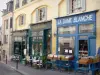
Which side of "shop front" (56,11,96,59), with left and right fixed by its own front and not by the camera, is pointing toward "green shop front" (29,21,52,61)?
right

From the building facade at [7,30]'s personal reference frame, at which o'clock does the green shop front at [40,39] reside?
The green shop front is roughly at 10 o'clock from the building facade.

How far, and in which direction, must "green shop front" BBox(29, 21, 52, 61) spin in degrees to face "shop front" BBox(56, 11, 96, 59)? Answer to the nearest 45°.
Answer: approximately 90° to its left

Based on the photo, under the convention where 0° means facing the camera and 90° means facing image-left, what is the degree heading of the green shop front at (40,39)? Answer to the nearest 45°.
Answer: approximately 45°

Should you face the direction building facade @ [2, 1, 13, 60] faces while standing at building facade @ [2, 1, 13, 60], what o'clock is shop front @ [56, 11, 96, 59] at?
The shop front is roughly at 10 o'clock from the building facade.
